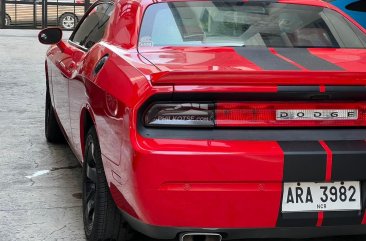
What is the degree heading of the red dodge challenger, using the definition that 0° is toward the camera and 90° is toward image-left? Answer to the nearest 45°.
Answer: approximately 135°
